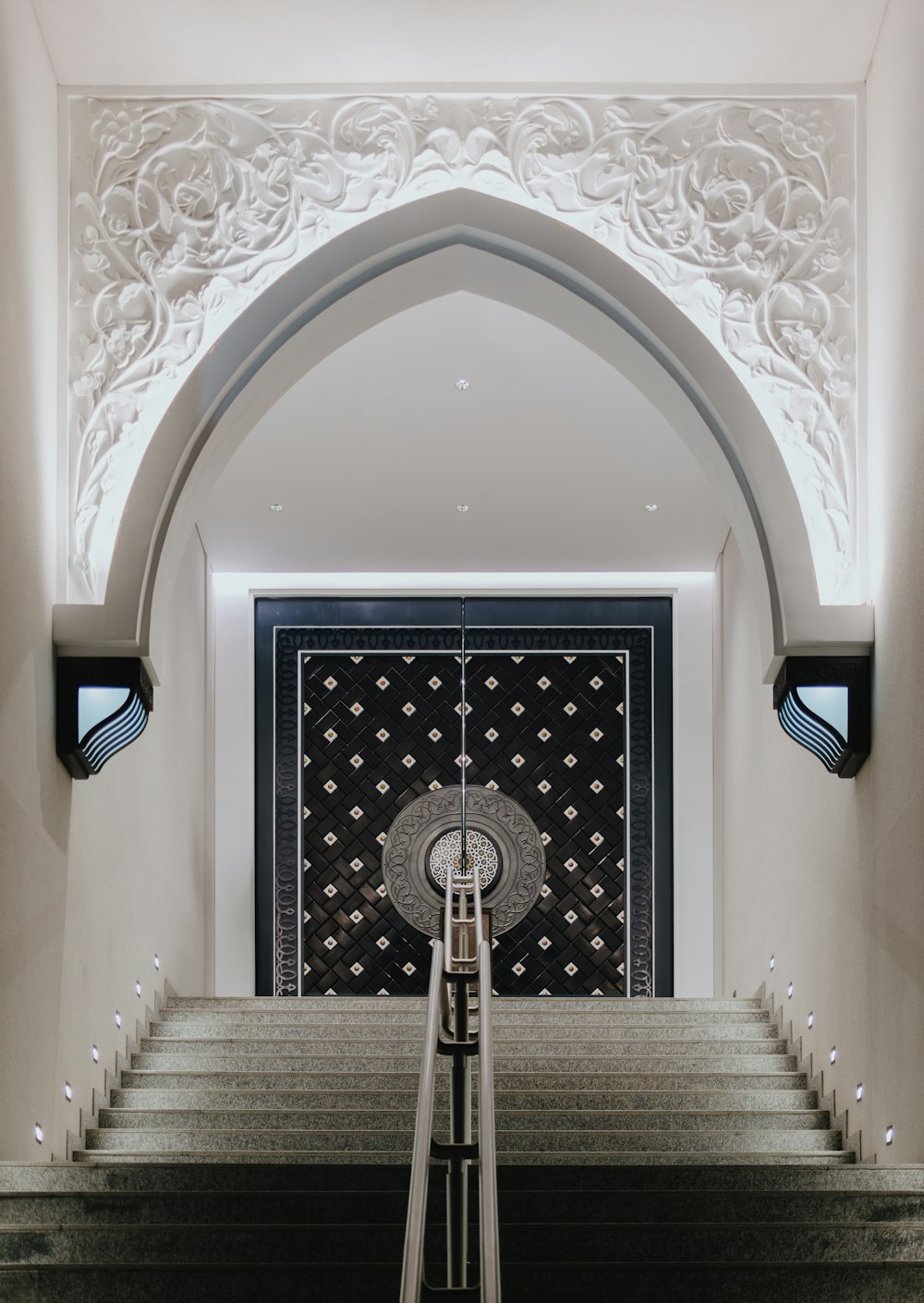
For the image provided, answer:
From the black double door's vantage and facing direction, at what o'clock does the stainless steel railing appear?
The stainless steel railing is roughly at 12 o'clock from the black double door.

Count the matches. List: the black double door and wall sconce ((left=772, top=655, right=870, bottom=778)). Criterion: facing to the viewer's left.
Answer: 1

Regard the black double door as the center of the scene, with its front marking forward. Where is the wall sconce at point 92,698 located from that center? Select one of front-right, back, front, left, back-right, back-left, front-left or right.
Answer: front

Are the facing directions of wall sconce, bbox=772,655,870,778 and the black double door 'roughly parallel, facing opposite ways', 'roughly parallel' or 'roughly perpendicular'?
roughly perpendicular

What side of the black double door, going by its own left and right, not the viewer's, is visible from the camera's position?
front

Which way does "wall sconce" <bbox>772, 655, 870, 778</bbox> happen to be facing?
to the viewer's left

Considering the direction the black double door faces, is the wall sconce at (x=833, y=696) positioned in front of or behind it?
in front
